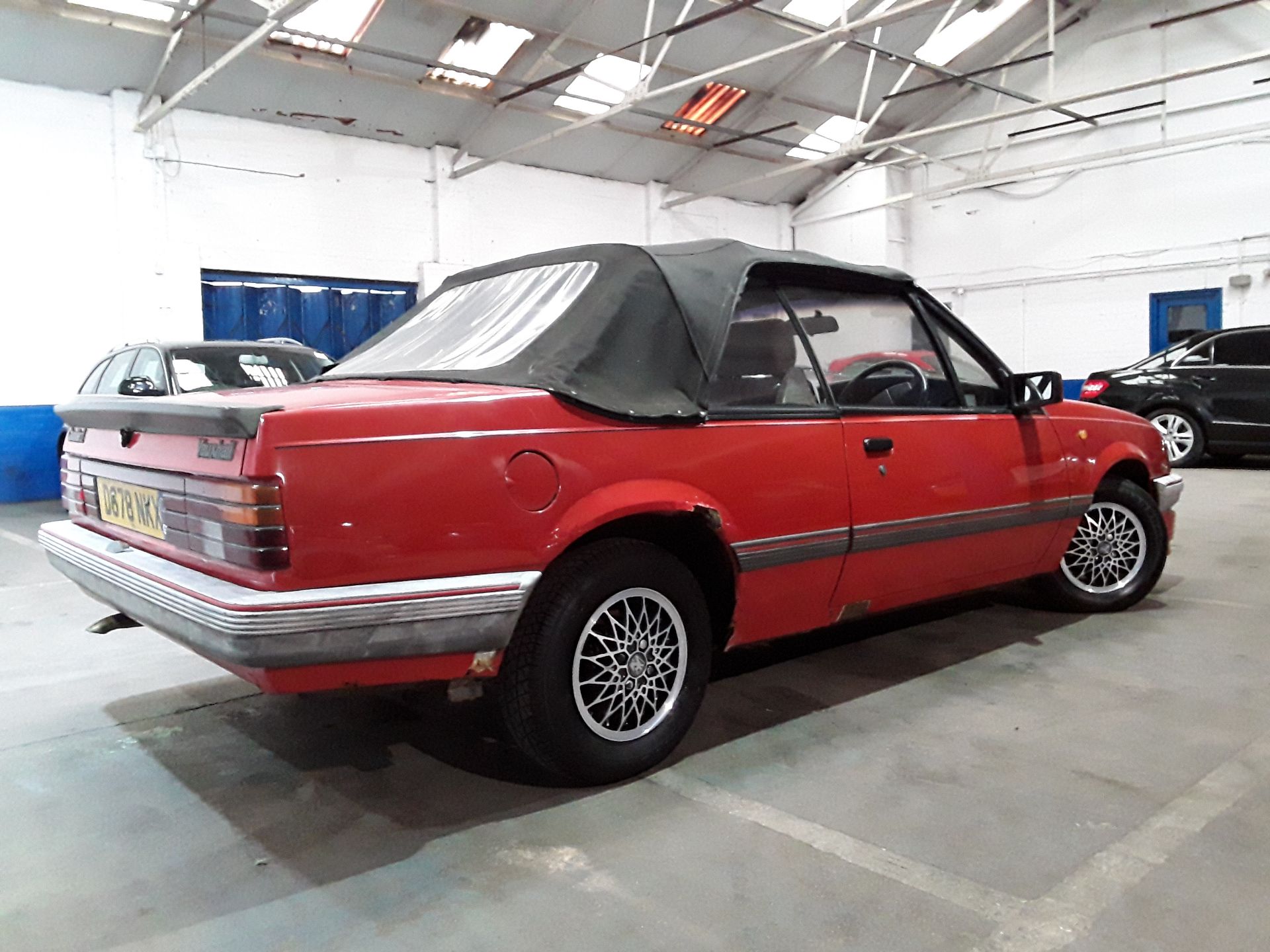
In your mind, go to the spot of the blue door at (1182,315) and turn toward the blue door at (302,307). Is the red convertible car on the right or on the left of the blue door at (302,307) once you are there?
left

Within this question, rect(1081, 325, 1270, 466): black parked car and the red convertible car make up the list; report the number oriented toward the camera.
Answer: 0

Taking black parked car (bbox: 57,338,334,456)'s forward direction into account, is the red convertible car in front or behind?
in front

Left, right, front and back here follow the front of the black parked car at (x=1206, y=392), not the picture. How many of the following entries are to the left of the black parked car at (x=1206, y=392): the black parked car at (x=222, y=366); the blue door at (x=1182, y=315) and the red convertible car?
1

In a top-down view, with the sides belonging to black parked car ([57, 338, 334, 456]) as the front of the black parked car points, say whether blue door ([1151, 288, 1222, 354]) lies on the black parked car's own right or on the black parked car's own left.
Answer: on the black parked car's own left

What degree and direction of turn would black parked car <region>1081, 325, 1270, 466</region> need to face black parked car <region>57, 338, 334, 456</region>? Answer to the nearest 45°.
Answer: approximately 135° to its right

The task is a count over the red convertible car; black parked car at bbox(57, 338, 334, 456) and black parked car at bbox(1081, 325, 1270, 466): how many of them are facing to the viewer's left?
0

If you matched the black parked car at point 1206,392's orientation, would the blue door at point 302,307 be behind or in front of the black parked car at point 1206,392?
behind

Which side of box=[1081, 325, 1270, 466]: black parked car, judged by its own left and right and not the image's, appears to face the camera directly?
right

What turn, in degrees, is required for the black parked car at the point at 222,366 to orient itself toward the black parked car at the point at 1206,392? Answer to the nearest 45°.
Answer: approximately 45° to its left

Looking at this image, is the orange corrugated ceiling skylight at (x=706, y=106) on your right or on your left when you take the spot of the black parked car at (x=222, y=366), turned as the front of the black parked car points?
on your left

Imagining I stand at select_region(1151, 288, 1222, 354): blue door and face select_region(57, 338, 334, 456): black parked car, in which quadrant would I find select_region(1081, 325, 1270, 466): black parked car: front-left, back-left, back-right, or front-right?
front-left

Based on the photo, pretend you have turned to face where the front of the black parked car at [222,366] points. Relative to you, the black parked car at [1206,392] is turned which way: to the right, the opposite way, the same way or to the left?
the same way

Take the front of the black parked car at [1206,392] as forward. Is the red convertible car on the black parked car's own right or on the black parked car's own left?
on the black parked car's own right

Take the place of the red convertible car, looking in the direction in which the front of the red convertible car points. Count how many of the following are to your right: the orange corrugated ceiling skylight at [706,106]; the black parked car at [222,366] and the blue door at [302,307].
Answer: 0

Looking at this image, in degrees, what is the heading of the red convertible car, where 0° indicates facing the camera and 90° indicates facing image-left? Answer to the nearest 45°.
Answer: approximately 225°

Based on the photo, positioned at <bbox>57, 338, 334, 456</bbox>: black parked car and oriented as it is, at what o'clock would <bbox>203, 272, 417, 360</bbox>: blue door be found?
The blue door is roughly at 8 o'clock from the black parked car.
